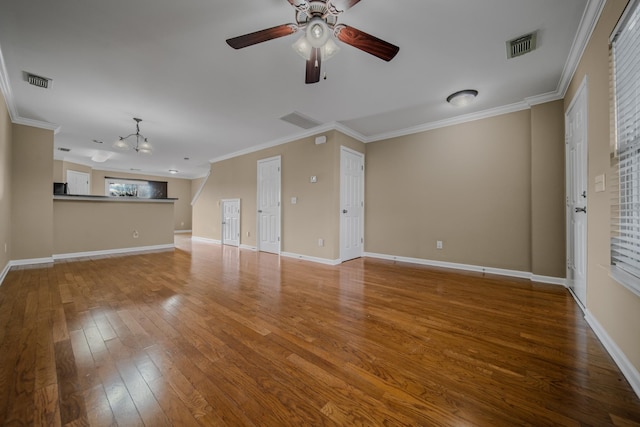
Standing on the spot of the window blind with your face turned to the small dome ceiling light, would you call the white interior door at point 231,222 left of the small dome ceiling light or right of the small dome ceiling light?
left

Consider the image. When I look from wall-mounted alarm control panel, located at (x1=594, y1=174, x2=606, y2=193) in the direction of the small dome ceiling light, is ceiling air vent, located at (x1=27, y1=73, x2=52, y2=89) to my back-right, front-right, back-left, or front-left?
front-left

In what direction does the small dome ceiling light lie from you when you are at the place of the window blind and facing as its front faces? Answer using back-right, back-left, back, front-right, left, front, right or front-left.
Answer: front-right

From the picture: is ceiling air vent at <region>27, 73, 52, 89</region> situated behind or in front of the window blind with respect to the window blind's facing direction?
in front

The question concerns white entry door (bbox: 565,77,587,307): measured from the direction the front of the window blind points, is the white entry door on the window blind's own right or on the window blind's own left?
on the window blind's own right

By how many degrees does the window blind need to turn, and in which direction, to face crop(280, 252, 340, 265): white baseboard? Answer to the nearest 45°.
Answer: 0° — it already faces it

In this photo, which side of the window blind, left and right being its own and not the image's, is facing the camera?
left

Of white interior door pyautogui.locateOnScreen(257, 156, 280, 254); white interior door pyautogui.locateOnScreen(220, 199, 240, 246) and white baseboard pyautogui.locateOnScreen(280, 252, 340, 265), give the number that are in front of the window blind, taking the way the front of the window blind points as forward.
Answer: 3

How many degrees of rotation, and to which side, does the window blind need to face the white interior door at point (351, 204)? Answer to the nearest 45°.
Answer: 0° — it already faces it

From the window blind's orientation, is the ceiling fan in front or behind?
in front

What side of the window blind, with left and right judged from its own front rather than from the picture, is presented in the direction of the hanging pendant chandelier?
front

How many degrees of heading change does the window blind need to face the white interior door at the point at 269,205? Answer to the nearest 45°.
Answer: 0° — it already faces it

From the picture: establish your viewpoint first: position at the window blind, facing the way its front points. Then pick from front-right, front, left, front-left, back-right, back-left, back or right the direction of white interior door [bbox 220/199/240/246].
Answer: front
